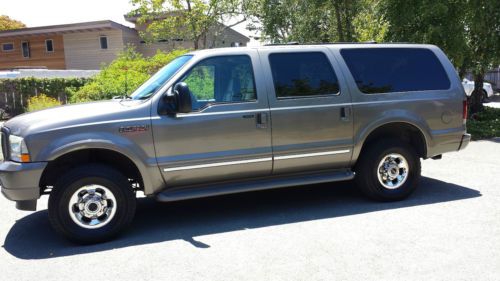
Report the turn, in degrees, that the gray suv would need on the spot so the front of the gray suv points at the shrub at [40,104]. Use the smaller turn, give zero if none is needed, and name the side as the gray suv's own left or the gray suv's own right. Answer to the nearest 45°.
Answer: approximately 45° to the gray suv's own right

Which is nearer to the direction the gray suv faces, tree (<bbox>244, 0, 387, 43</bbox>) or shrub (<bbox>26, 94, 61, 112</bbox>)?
the shrub

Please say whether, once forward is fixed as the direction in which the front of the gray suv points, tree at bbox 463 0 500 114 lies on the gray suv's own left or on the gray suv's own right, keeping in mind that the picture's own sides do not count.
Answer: on the gray suv's own right

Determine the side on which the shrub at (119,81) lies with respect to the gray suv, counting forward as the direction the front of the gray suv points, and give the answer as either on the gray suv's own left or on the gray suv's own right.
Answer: on the gray suv's own right

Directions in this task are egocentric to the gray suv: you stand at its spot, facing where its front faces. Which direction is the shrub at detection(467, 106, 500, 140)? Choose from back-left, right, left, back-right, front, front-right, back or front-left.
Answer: back-right

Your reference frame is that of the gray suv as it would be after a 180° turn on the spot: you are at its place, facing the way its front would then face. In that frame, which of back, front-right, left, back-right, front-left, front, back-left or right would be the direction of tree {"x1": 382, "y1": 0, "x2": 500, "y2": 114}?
front-left

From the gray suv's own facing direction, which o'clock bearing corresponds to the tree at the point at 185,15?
The tree is roughly at 3 o'clock from the gray suv.

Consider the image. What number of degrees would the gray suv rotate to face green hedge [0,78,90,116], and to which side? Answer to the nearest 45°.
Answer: approximately 45° to its right

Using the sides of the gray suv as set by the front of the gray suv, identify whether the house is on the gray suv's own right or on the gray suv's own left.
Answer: on the gray suv's own right

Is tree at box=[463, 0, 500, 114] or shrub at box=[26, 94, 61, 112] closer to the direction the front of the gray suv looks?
the shrub

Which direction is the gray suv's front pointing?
to the viewer's left
